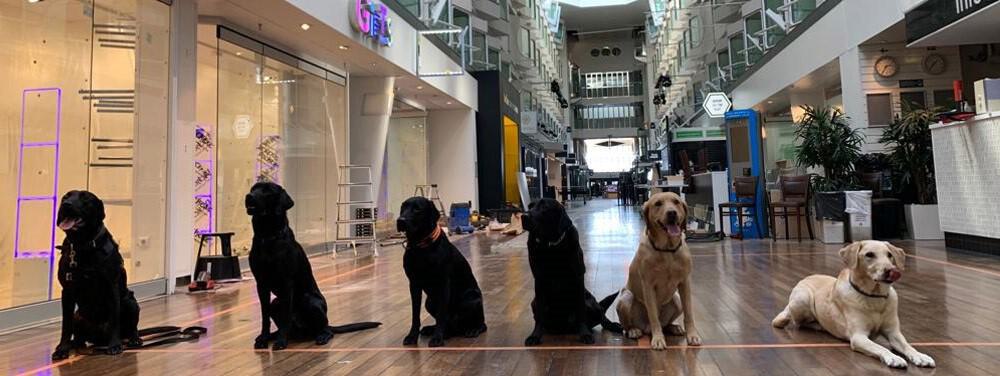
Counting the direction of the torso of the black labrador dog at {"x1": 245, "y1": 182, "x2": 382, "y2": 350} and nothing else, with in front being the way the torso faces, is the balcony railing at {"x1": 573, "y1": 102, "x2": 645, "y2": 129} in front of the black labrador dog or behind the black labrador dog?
behind

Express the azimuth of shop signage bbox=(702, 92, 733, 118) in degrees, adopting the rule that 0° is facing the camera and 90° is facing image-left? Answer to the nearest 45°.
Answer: approximately 0°

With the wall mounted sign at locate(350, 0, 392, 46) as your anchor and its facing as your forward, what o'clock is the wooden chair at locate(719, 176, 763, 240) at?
The wooden chair is roughly at 11 o'clock from the wall mounted sign.

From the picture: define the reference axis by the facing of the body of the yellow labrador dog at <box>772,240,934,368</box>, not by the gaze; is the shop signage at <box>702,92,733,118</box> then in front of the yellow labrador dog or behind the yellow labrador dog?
behind

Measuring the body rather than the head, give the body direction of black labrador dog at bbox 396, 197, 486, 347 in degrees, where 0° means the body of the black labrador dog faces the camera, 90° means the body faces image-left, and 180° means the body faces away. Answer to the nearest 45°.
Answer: approximately 45°

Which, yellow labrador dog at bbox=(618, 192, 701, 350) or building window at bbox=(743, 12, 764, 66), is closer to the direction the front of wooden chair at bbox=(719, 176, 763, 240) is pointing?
the yellow labrador dog

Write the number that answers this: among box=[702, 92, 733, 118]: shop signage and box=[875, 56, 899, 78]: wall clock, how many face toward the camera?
2

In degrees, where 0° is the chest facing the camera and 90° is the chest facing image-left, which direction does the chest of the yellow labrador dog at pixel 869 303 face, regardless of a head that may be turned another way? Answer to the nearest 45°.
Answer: approximately 315°

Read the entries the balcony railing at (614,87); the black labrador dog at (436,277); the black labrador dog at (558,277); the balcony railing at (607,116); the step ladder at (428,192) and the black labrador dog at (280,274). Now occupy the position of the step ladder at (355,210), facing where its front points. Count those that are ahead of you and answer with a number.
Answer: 3

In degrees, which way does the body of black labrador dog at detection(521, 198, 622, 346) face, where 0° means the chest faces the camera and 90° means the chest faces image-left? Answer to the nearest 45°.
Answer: approximately 45°
